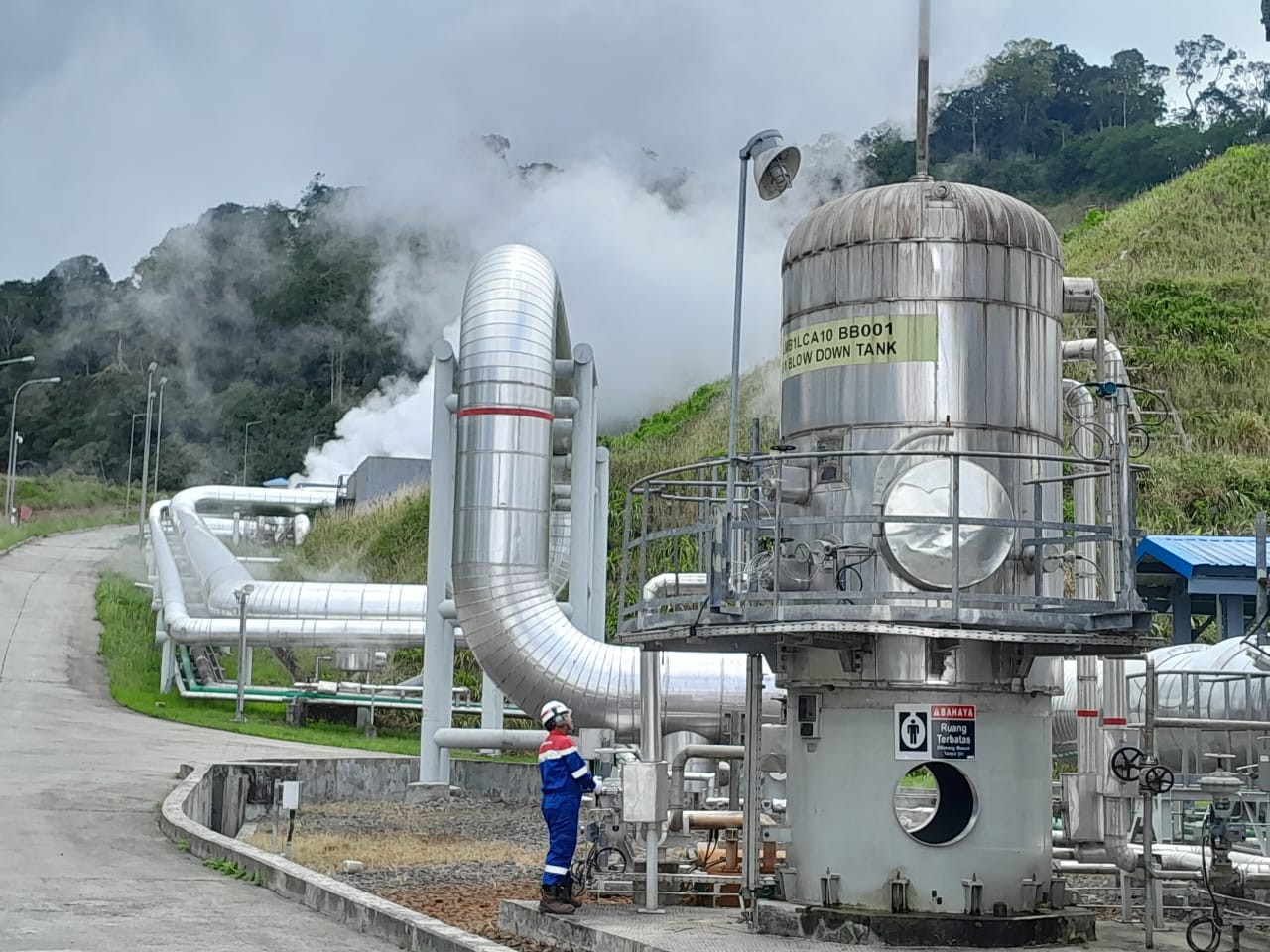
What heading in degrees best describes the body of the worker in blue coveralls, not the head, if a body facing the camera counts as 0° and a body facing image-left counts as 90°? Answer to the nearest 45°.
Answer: approximately 270°

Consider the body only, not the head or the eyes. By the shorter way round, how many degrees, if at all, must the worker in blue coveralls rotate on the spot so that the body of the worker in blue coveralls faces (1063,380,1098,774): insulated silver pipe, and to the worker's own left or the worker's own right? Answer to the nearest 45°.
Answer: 0° — they already face it
